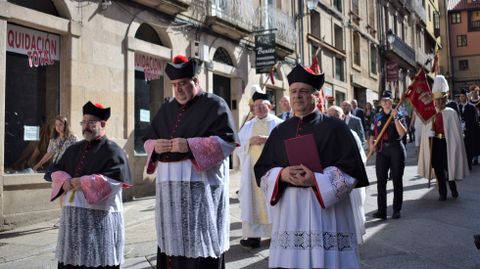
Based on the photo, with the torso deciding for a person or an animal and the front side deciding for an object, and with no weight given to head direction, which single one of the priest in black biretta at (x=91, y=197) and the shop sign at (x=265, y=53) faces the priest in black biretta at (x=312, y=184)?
the shop sign

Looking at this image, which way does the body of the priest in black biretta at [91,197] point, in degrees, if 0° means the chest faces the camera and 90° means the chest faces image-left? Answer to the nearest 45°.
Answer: approximately 45°

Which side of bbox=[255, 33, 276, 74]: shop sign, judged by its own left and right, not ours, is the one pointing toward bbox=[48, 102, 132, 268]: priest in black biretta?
front

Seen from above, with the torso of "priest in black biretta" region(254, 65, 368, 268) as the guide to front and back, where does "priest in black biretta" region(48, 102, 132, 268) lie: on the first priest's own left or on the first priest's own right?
on the first priest's own right

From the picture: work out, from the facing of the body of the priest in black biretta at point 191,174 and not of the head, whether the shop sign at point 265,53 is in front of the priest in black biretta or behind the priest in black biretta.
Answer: behind

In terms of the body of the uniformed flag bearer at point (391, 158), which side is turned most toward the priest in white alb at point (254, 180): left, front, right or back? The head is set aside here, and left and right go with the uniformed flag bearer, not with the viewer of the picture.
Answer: front

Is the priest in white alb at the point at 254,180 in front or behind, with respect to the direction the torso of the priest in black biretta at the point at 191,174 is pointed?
behind

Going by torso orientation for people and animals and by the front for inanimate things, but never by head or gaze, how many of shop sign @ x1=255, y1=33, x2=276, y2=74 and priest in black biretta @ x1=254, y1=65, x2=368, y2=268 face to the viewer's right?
0

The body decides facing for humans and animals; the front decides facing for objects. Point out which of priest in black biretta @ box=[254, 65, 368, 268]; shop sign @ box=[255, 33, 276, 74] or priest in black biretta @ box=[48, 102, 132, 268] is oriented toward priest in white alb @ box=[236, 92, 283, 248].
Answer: the shop sign

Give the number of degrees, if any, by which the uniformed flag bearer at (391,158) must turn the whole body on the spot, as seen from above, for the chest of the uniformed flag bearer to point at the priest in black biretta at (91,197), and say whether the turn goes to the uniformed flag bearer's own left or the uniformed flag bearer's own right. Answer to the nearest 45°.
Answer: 0° — they already face them

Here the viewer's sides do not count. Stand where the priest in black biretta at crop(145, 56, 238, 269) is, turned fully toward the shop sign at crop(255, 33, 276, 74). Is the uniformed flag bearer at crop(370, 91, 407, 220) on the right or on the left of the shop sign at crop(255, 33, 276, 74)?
right
